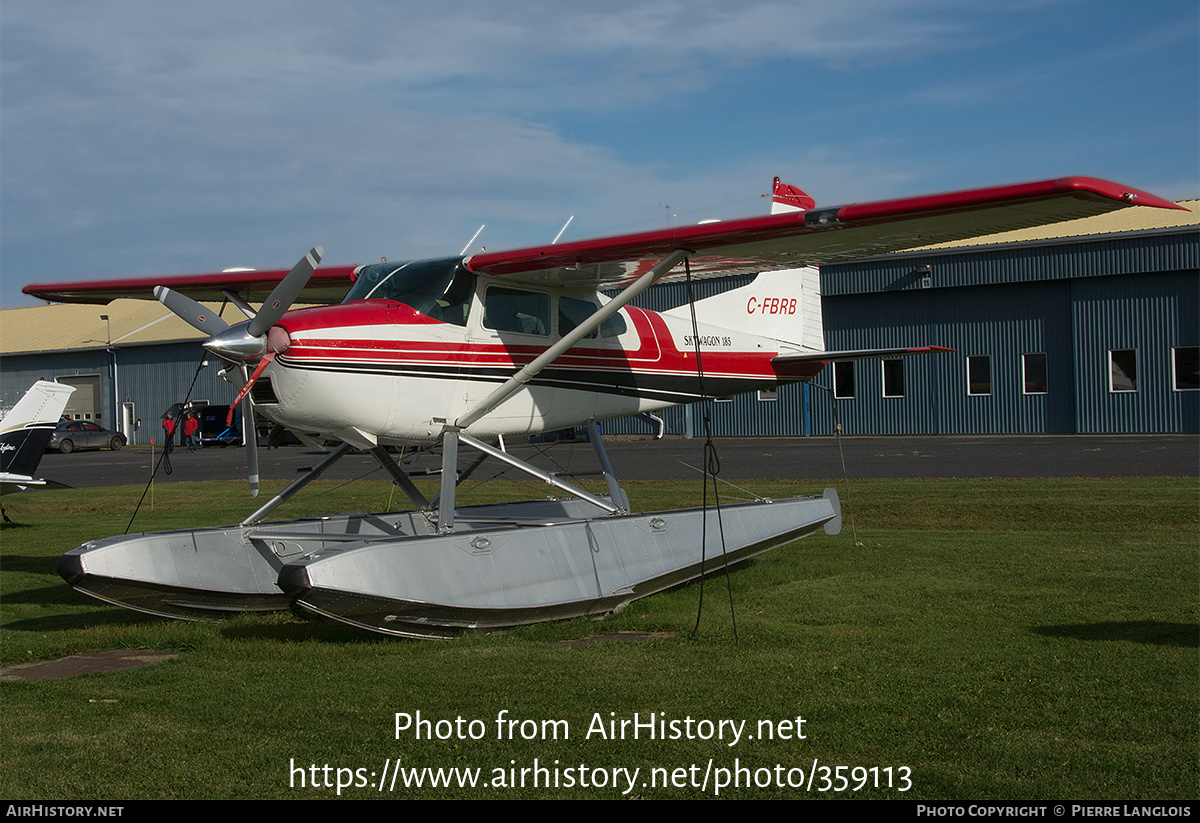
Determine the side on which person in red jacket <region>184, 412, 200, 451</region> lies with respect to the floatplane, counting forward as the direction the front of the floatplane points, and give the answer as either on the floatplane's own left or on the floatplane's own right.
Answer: on the floatplane's own right

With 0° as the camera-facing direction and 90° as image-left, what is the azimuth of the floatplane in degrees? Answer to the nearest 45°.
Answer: approximately 45°

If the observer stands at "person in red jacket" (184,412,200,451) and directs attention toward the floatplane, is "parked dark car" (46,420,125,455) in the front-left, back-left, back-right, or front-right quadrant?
back-right

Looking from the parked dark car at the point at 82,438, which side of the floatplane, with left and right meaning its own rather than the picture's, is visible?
right

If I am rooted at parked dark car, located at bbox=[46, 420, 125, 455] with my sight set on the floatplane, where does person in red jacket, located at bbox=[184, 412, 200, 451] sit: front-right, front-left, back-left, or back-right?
front-left

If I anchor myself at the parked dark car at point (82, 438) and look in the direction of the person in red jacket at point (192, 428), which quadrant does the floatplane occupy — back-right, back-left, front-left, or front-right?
front-right
